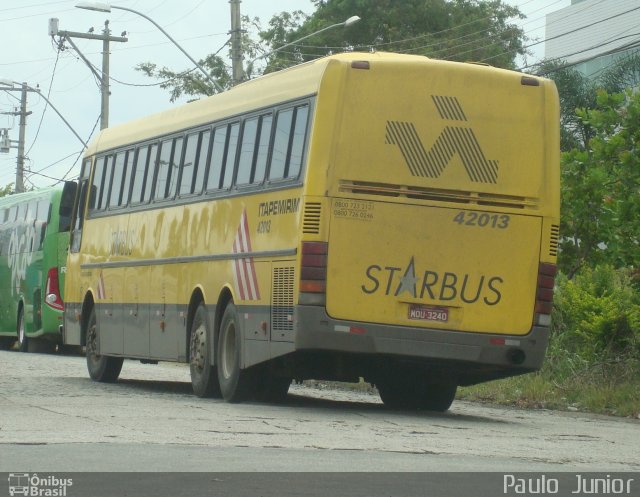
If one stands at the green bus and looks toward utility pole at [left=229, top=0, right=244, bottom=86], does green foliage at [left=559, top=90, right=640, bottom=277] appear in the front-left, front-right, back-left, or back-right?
front-right

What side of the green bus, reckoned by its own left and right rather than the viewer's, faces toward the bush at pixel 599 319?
back

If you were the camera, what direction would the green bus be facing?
facing away from the viewer and to the left of the viewer

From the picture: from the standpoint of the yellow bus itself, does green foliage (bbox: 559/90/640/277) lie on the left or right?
on its right

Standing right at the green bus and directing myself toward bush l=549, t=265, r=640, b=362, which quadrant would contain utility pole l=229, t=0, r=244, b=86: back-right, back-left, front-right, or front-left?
front-left

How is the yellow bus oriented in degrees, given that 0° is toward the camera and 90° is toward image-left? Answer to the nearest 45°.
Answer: approximately 135°

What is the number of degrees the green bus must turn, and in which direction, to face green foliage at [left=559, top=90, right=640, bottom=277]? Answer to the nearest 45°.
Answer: approximately 180°

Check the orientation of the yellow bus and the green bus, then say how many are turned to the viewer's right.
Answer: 0
